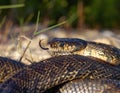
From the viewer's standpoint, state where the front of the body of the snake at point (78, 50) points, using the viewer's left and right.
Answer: facing to the left of the viewer
